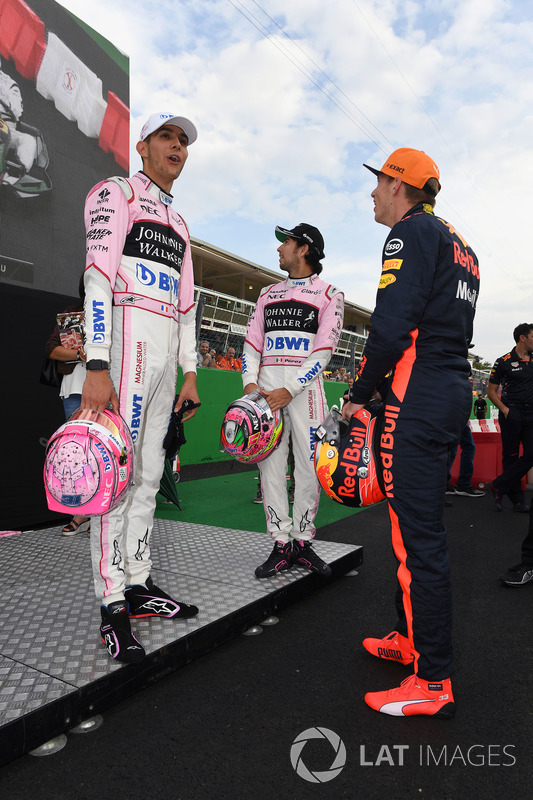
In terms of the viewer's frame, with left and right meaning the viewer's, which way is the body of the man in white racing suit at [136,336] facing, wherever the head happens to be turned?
facing the viewer and to the right of the viewer

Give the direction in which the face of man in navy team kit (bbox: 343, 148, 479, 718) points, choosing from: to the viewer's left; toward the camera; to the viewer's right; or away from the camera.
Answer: to the viewer's left

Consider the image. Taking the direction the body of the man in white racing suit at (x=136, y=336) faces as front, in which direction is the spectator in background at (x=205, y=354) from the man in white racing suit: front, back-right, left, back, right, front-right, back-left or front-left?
back-left

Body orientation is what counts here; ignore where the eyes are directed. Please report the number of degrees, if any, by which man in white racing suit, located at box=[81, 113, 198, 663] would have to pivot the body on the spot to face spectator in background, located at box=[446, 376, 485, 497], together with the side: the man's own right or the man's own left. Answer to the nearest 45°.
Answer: approximately 90° to the man's own left

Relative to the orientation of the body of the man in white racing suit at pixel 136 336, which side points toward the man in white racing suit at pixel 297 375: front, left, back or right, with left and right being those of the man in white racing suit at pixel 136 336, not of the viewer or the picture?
left

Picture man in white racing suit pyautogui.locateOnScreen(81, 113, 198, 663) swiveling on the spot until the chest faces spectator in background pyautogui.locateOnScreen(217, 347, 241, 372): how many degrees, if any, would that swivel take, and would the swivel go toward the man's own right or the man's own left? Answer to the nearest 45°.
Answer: approximately 135° to the man's own left

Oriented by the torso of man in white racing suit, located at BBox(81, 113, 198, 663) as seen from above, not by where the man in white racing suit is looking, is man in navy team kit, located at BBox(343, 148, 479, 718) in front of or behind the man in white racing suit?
in front
